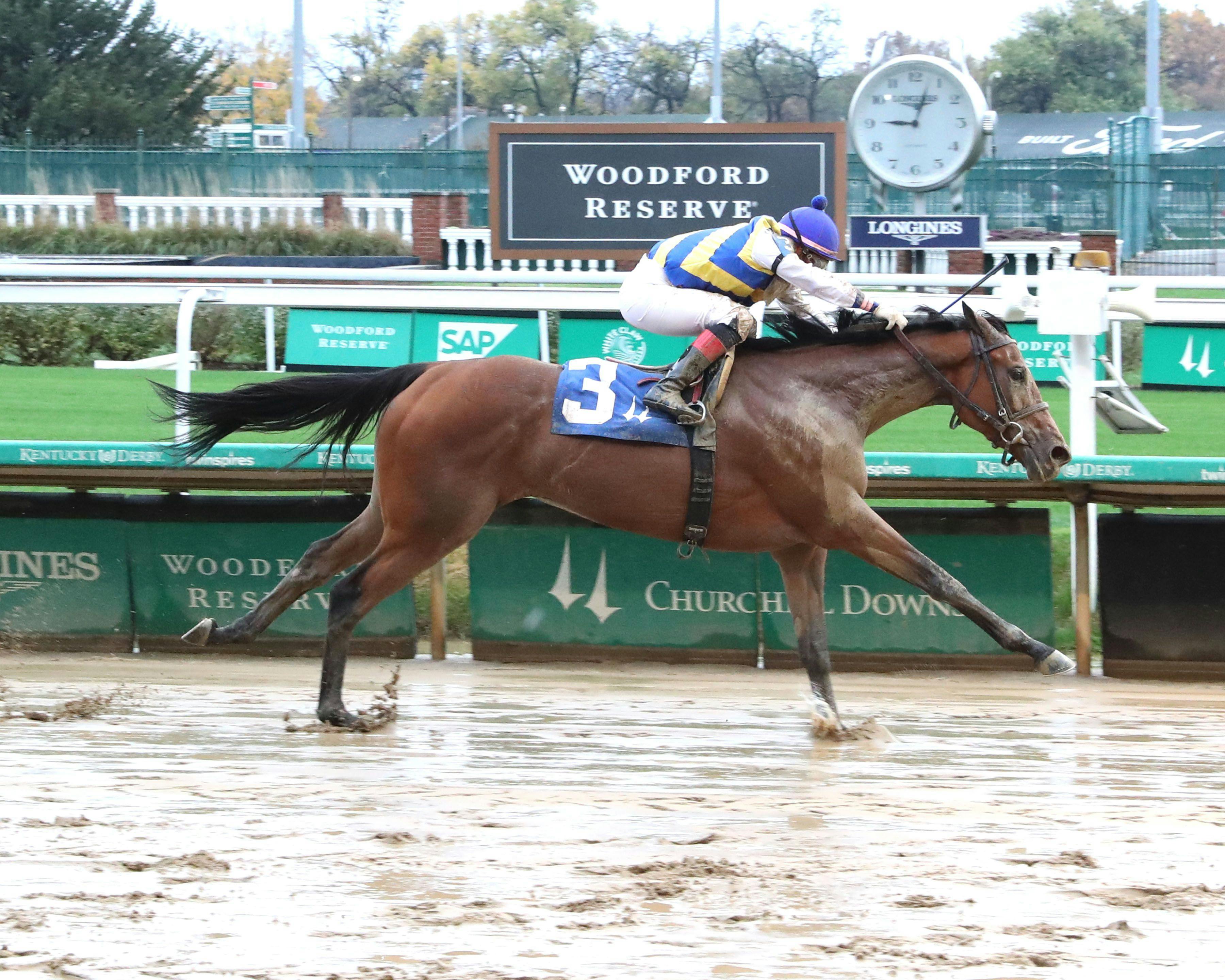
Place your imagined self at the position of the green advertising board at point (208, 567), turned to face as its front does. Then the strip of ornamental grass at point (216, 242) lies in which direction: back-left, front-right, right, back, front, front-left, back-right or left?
back

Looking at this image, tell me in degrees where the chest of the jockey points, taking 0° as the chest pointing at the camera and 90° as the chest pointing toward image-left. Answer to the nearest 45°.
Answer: approximately 270°

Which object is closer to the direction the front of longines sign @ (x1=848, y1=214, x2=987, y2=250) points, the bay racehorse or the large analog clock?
the bay racehorse

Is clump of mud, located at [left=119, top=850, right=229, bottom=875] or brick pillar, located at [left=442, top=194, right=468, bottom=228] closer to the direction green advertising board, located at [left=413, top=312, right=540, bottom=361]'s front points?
the clump of mud

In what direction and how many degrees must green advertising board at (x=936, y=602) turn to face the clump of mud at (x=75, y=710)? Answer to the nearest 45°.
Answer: approximately 45° to its right

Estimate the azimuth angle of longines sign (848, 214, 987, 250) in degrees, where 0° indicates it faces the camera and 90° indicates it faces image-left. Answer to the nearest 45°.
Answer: approximately 0°

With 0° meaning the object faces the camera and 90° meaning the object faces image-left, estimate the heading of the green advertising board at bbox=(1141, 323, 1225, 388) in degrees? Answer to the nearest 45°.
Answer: approximately 0°

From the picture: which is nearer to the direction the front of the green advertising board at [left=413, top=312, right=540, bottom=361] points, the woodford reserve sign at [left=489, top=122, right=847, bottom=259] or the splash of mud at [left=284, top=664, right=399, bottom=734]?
the splash of mud

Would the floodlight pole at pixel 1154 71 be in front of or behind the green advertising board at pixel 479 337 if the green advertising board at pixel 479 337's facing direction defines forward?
behind
